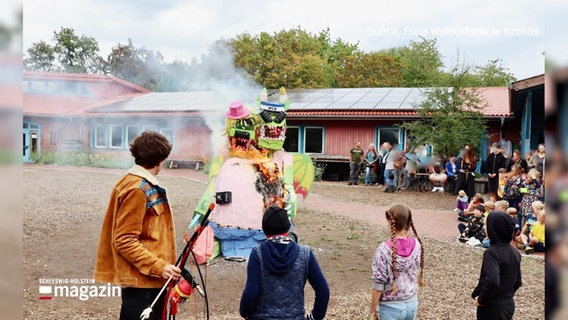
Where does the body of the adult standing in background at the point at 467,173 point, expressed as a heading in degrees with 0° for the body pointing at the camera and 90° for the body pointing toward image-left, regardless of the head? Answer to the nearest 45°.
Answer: approximately 45°

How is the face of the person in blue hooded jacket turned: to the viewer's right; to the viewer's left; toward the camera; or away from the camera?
away from the camera

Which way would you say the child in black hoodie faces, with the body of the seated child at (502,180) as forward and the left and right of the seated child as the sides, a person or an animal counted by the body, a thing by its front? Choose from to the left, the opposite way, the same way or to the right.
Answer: to the right

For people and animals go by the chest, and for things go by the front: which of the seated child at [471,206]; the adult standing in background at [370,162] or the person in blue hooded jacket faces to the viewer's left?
the seated child

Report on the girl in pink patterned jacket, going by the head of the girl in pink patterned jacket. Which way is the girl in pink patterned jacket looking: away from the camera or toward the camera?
away from the camera

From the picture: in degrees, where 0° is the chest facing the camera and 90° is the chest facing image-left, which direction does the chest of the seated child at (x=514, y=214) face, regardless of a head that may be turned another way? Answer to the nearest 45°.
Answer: approximately 90°
